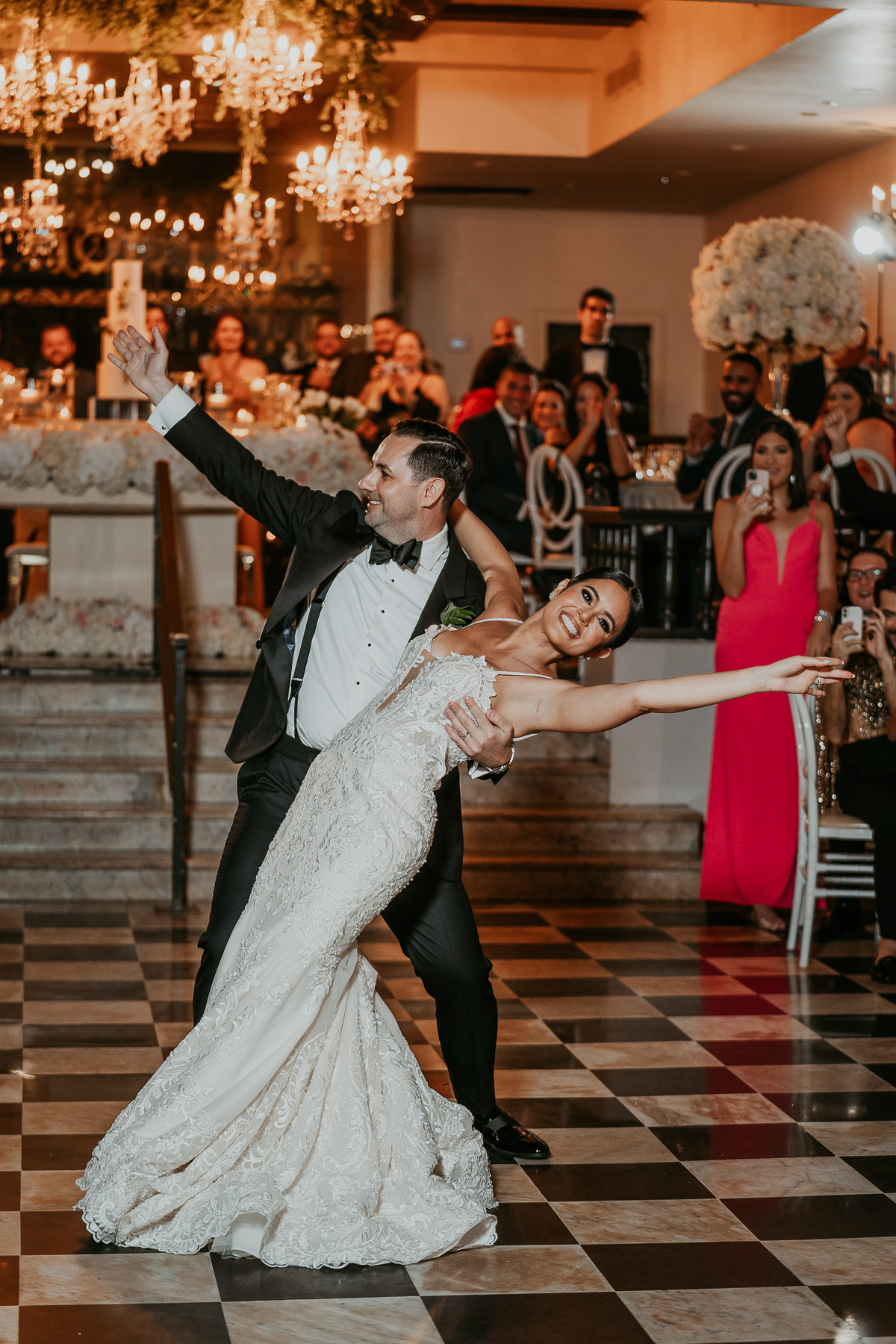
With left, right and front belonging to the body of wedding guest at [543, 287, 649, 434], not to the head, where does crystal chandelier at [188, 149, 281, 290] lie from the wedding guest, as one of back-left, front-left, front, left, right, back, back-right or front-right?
right

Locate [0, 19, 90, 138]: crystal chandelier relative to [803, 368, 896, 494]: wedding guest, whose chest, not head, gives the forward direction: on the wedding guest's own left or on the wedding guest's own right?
on the wedding guest's own right

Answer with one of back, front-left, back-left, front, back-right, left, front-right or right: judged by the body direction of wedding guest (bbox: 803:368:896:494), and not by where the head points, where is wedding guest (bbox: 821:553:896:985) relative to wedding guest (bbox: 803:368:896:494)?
front-left

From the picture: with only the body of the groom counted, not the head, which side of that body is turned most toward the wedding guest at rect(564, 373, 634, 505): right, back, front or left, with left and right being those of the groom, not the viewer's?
back

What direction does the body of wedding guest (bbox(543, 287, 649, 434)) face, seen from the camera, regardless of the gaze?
toward the camera

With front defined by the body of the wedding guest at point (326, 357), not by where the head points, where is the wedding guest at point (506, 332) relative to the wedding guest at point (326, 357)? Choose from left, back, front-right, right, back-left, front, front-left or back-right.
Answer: front-left

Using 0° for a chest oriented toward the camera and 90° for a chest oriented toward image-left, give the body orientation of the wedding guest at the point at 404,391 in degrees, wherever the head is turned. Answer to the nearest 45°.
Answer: approximately 0°

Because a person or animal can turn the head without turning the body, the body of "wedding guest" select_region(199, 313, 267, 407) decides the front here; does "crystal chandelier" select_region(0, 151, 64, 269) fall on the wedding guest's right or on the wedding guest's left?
on the wedding guest's right

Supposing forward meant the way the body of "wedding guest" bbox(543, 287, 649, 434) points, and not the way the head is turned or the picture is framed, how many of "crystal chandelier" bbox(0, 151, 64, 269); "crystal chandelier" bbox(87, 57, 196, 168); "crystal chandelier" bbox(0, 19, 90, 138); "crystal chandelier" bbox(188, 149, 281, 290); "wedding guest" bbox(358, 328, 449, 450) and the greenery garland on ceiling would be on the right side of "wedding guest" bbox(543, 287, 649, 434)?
6

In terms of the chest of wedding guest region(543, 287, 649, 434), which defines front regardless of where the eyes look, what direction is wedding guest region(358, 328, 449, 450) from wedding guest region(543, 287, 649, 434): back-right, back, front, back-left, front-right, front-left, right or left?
right

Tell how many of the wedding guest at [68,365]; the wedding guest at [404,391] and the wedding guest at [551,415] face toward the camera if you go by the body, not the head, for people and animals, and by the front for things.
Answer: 3

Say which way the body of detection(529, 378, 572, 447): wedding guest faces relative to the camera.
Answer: toward the camera
